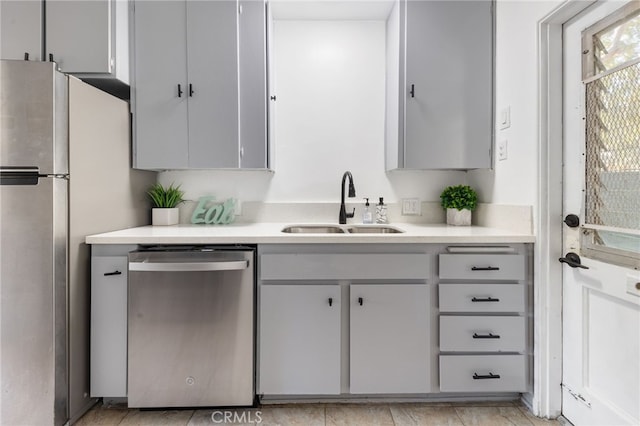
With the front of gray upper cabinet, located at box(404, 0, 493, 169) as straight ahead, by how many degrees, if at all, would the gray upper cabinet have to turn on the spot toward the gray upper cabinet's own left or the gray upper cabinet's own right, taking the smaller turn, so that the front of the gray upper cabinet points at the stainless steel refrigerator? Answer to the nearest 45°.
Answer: approximately 45° to the gray upper cabinet's own right

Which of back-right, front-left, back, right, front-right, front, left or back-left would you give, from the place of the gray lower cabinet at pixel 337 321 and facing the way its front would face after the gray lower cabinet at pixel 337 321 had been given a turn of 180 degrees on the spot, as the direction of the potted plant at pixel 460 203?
front-right

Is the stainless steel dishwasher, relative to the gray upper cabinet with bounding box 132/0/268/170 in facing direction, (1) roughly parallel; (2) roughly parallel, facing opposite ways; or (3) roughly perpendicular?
roughly parallel

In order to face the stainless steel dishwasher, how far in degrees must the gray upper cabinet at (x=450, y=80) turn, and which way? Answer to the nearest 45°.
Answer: approximately 45° to its right

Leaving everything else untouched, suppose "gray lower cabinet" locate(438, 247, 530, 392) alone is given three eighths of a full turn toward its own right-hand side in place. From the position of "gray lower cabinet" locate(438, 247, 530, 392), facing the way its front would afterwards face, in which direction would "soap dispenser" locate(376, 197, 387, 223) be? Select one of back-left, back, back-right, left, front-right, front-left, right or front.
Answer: front

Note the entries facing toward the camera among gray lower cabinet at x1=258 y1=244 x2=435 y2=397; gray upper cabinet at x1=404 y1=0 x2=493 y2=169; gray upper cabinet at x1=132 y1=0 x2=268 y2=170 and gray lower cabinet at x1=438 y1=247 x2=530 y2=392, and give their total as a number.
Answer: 4

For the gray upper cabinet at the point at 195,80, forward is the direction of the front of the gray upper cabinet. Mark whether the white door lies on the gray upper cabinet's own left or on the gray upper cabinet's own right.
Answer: on the gray upper cabinet's own left

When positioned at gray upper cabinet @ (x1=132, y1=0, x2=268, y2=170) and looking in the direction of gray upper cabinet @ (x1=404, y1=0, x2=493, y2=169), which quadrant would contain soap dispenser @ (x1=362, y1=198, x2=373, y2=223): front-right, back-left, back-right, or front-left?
front-left

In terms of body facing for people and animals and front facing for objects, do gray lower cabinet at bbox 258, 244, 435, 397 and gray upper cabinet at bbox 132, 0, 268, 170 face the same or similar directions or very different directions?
same or similar directions

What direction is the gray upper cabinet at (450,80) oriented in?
toward the camera

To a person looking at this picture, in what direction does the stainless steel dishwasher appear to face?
facing the viewer

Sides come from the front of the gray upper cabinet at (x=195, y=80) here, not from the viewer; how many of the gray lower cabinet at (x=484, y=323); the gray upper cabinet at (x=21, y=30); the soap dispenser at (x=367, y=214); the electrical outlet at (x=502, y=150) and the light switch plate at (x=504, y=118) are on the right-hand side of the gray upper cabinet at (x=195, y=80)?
1
